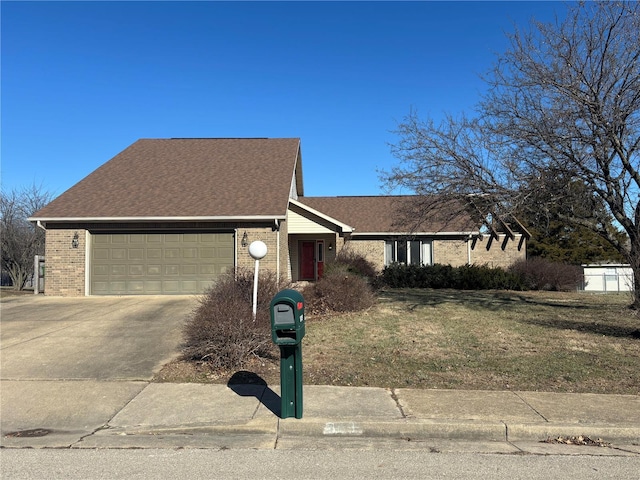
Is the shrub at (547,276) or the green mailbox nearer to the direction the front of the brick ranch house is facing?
the green mailbox

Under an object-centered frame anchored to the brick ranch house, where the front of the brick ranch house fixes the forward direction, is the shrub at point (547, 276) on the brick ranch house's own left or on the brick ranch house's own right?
on the brick ranch house's own left

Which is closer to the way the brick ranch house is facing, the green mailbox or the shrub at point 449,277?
the green mailbox

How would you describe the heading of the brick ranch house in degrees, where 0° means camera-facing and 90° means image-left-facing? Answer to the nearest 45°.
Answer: approximately 0°

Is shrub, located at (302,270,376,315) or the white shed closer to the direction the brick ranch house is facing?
the shrub

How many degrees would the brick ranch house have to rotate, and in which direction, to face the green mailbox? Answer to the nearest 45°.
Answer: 0° — it already faces it

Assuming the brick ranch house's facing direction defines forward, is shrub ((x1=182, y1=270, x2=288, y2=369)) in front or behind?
in front

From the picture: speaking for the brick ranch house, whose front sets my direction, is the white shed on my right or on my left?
on my left

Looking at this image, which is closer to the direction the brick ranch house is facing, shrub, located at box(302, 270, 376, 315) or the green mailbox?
the green mailbox

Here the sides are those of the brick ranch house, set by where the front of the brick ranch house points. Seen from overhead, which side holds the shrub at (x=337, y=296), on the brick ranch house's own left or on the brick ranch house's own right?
on the brick ranch house's own left
